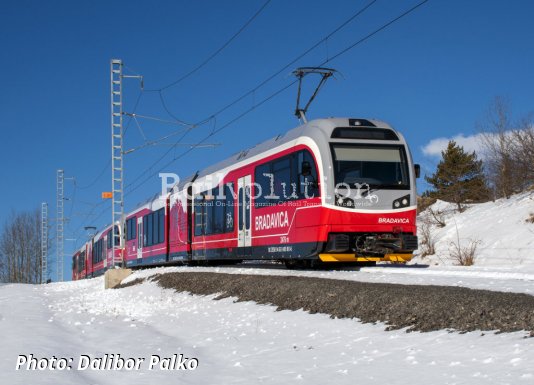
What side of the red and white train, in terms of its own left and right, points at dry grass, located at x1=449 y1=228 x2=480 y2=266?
front

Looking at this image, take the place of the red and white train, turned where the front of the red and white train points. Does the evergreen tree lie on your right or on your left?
on your left

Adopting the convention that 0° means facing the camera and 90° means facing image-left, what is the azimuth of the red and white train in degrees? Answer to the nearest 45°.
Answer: approximately 315°
